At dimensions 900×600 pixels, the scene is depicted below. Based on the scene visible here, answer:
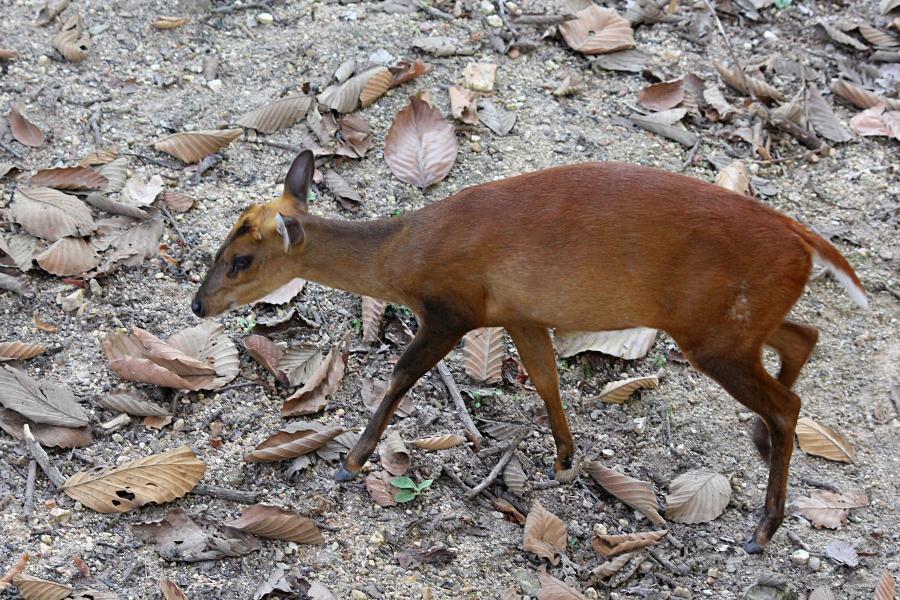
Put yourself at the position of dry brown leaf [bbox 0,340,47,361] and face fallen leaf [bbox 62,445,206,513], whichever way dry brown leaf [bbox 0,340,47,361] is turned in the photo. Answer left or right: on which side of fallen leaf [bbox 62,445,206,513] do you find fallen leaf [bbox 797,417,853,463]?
left

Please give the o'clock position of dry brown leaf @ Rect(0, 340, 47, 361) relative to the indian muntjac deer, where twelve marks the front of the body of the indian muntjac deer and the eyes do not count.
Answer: The dry brown leaf is roughly at 12 o'clock from the indian muntjac deer.

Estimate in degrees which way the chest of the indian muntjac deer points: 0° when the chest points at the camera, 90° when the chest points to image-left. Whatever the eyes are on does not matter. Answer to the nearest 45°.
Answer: approximately 90°

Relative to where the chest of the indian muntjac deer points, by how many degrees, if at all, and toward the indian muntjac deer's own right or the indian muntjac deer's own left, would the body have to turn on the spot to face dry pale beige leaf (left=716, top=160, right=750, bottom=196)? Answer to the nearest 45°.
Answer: approximately 135° to the indian muntjac deer's own right

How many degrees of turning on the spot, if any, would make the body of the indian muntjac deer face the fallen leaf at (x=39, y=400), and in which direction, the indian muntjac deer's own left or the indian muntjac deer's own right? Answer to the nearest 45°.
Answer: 0° — it already faces it

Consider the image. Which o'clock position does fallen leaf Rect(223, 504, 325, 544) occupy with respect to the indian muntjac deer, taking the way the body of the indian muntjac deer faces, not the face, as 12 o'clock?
The fallen leaf is roughly at 11 o'clock from the indian muntjac deer.

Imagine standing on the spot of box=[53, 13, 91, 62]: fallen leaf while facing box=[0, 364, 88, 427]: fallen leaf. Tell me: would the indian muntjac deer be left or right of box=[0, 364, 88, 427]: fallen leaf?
left

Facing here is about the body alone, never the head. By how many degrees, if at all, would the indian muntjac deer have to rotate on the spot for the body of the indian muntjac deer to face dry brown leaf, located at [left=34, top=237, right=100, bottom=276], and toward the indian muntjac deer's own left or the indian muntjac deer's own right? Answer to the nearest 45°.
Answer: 0° — it already faces it

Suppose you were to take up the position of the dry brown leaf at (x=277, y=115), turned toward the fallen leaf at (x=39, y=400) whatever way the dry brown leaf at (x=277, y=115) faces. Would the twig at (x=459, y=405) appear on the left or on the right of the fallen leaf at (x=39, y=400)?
left

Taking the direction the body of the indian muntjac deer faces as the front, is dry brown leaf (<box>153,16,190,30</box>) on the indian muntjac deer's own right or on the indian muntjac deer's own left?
on the indian muntjac deer's own right

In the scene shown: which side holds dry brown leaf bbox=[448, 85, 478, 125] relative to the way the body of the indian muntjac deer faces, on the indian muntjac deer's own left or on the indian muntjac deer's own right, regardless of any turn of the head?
on the indian muntjac deer's own right

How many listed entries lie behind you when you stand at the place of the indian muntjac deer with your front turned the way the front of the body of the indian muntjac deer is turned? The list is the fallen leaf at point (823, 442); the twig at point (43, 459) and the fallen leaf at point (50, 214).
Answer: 1
